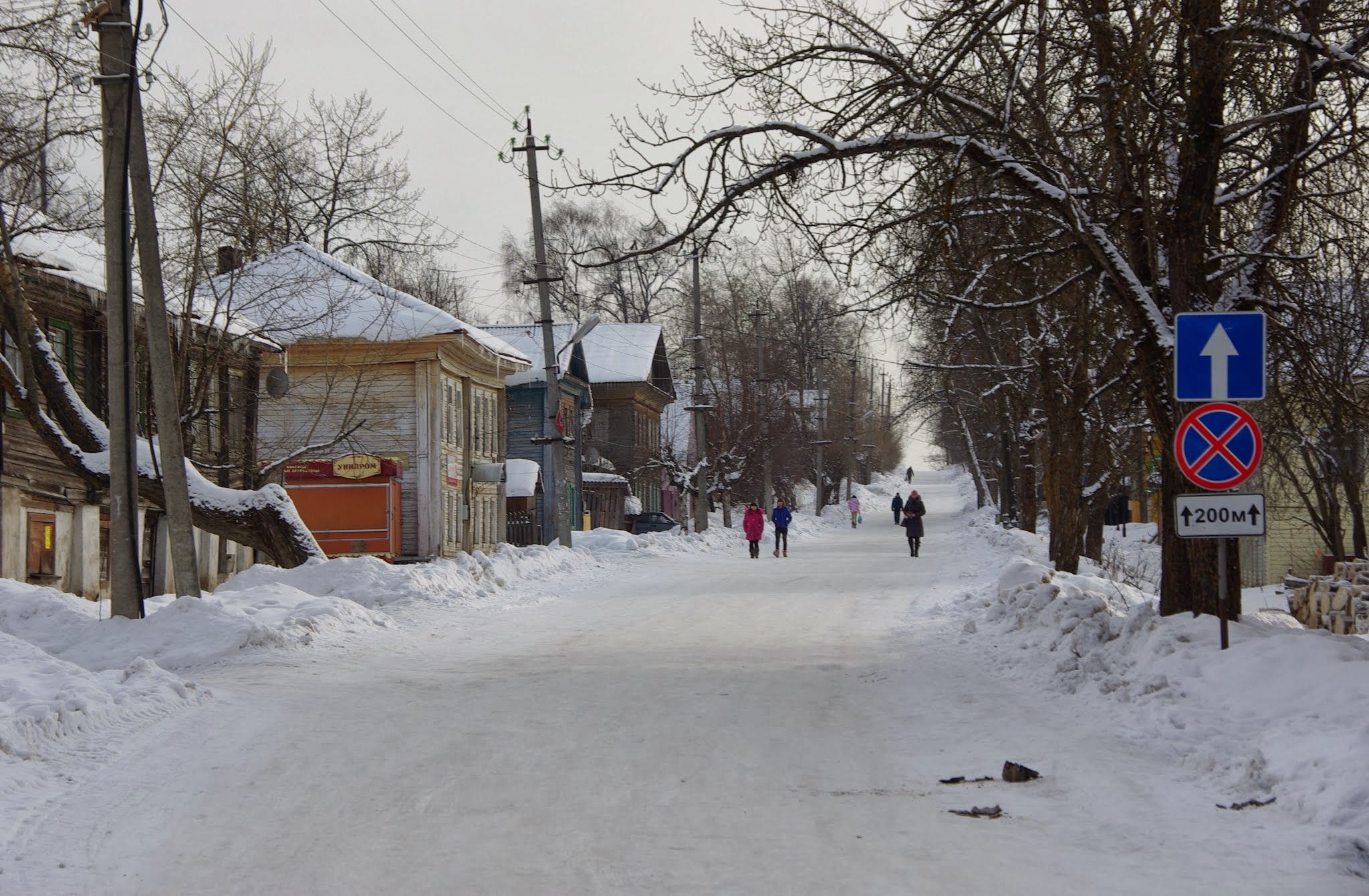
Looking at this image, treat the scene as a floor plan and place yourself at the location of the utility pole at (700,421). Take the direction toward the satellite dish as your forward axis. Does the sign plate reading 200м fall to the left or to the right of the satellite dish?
left

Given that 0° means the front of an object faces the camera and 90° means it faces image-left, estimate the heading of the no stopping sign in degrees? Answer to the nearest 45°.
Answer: approximately 0°

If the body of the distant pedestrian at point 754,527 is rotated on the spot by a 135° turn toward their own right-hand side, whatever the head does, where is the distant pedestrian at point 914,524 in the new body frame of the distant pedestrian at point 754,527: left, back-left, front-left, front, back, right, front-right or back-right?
back-right

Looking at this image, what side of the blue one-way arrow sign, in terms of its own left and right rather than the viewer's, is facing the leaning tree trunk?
right

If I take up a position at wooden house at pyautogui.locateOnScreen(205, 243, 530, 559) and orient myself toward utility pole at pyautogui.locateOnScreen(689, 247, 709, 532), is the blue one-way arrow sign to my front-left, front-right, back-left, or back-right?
back-right

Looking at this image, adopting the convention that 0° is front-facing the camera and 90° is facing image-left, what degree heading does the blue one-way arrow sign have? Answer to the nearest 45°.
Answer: approximately 0°

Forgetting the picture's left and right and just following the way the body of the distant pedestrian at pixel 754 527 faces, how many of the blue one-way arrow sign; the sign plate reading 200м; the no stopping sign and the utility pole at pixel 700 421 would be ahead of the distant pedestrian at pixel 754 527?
3

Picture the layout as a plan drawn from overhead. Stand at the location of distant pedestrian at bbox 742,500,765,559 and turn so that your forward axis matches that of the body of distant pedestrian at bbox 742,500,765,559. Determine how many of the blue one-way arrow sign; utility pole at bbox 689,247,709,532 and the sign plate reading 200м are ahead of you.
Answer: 2
